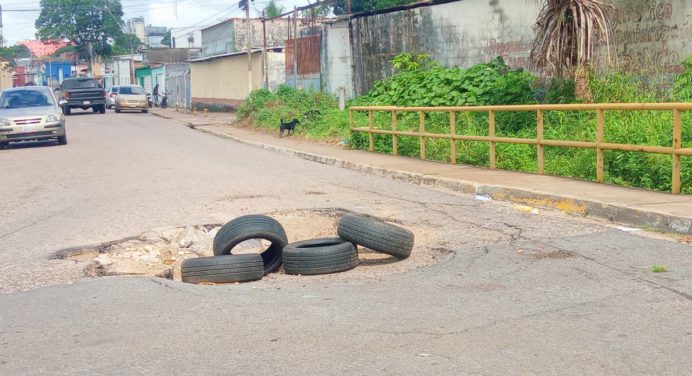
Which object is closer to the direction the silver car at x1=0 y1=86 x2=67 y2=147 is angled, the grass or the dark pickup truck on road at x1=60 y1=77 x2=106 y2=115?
the grass

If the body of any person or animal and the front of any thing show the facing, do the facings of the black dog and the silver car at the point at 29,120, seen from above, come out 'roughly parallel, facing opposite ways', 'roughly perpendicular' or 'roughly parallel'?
roughly perpendicular

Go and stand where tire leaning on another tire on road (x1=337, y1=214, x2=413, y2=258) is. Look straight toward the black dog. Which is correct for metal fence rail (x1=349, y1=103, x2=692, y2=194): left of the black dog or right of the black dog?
right

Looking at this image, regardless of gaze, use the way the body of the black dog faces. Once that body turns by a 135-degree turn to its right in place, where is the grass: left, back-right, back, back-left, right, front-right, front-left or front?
front-left

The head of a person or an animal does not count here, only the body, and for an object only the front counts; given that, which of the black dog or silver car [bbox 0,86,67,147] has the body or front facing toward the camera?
the silver car

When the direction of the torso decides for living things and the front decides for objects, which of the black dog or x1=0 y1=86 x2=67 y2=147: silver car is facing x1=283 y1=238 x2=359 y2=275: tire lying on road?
the silver car

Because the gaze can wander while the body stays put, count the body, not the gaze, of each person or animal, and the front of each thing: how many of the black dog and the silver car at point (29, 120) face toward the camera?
1

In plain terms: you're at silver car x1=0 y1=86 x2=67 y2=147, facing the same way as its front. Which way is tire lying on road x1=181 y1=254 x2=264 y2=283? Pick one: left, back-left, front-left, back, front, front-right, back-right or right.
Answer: front

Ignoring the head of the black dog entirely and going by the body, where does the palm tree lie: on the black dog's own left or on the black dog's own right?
on the black dog's own right

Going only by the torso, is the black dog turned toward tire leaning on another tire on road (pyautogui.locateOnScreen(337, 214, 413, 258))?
no

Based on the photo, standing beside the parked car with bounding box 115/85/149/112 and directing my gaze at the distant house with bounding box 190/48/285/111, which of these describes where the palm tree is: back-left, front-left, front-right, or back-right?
front-right

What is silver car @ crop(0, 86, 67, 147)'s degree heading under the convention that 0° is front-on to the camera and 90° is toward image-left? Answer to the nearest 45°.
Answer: approximately 0°
